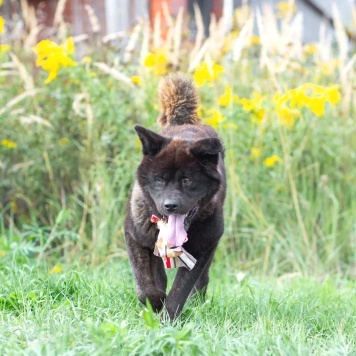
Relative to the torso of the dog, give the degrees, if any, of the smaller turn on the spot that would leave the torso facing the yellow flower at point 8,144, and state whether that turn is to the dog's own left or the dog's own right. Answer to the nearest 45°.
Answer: approximately 135° to the dog's own right

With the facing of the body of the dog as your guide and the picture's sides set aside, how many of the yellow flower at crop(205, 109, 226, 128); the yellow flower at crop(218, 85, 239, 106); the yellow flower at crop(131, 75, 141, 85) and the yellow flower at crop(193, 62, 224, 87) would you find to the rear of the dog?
4

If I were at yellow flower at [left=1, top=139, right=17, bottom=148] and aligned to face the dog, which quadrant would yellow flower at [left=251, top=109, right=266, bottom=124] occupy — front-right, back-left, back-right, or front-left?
front-left

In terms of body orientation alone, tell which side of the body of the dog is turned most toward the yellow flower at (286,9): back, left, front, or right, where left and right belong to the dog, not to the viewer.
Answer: back

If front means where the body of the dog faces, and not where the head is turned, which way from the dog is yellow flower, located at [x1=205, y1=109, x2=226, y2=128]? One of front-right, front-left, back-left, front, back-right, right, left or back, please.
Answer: back

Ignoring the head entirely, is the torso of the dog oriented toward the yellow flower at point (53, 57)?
no

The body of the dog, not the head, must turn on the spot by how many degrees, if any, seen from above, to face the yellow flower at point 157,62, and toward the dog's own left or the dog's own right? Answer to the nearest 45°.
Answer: approximately 180°

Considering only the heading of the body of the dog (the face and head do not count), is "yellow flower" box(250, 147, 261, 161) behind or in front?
behind

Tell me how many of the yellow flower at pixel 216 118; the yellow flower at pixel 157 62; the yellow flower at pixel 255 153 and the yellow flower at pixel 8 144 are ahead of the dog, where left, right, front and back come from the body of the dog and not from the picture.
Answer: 0

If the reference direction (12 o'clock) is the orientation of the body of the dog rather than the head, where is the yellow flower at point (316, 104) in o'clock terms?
The yellow flower is roughly at 7 o'clock from the dog.

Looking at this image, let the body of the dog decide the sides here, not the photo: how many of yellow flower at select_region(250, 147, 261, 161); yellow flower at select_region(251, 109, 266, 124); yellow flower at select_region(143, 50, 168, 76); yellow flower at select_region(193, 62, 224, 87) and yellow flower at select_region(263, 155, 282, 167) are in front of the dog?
0

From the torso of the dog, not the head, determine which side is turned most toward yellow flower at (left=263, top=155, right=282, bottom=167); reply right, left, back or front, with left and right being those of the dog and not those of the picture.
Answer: back

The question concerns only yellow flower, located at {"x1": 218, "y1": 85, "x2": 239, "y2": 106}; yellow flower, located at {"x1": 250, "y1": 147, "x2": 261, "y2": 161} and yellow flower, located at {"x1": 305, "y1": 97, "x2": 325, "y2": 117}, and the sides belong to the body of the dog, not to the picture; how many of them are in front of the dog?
0

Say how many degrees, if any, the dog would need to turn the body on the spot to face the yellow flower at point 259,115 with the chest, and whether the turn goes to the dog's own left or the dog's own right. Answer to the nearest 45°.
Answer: approximately 180°

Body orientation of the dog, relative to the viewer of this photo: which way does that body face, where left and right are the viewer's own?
facing the viewer

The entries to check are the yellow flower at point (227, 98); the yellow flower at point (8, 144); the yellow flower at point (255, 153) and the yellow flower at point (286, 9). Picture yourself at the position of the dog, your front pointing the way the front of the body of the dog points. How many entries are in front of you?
0

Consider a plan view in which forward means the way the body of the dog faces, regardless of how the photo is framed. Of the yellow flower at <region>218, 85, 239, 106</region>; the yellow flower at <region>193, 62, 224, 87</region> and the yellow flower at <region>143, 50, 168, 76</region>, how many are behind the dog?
3
